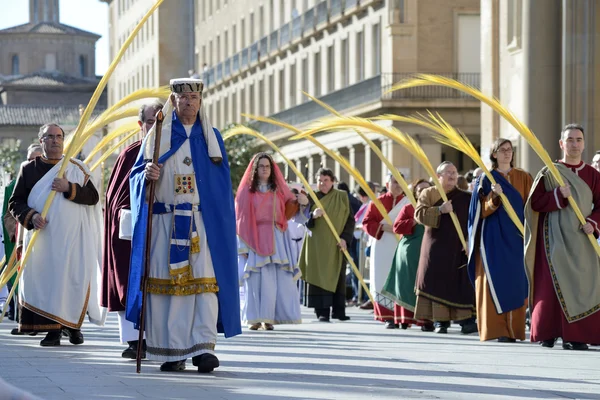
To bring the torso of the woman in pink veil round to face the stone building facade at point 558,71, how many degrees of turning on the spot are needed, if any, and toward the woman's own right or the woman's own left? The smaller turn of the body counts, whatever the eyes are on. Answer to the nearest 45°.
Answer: approximately 135° to the woman's own left

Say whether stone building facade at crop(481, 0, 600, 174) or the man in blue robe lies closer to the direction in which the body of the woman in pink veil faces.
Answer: the man in blue robe

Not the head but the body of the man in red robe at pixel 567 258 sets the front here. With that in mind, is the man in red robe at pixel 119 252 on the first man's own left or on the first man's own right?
on the first man's own right

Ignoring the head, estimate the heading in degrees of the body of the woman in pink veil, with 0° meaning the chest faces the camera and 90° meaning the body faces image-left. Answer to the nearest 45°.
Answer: approximately 0°

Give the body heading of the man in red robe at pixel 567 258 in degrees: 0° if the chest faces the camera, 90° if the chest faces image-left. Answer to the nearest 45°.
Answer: approximately 0°

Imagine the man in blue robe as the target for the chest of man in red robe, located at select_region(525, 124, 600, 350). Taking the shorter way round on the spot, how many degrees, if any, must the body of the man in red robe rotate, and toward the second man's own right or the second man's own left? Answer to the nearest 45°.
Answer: approximately 45° to the second man's own right

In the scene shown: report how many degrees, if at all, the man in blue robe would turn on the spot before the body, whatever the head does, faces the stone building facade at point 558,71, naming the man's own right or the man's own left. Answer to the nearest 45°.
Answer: approximately 135° to the man's own left
